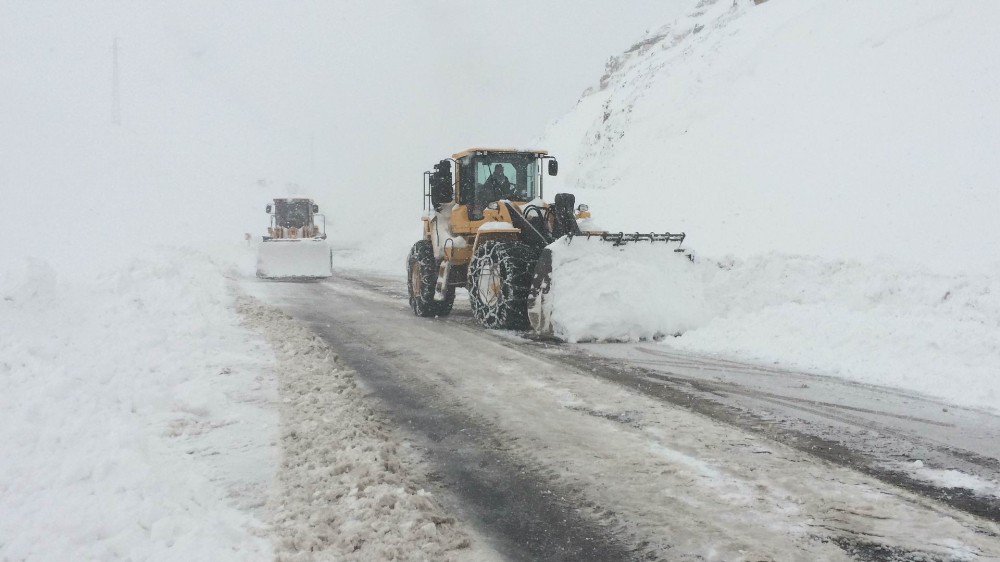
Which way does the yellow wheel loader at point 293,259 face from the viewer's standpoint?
toward the camera

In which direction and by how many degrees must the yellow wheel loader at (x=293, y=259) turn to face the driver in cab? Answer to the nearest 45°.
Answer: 0° — it already faces them

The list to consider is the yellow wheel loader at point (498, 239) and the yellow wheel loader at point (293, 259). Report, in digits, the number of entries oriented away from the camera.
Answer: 0

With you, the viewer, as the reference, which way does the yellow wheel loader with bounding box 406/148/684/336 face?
facing the viewer and to the right of the viewer

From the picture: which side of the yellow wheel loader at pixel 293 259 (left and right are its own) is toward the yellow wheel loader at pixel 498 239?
front

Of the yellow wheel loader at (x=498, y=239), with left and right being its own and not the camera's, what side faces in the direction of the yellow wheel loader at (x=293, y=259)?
back
